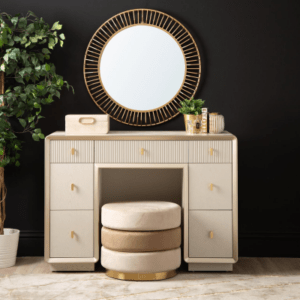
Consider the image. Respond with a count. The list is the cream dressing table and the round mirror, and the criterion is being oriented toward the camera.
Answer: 2

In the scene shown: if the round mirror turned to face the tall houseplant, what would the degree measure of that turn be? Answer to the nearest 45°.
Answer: approximately 90° to its right

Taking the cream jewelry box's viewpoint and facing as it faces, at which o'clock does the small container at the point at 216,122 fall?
The small container is roughly at 9 o'clock from the cream jewelry box.

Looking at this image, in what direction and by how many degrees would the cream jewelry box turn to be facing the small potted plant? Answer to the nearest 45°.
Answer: approximately 90° to its left

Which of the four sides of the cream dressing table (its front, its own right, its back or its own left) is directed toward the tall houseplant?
right
